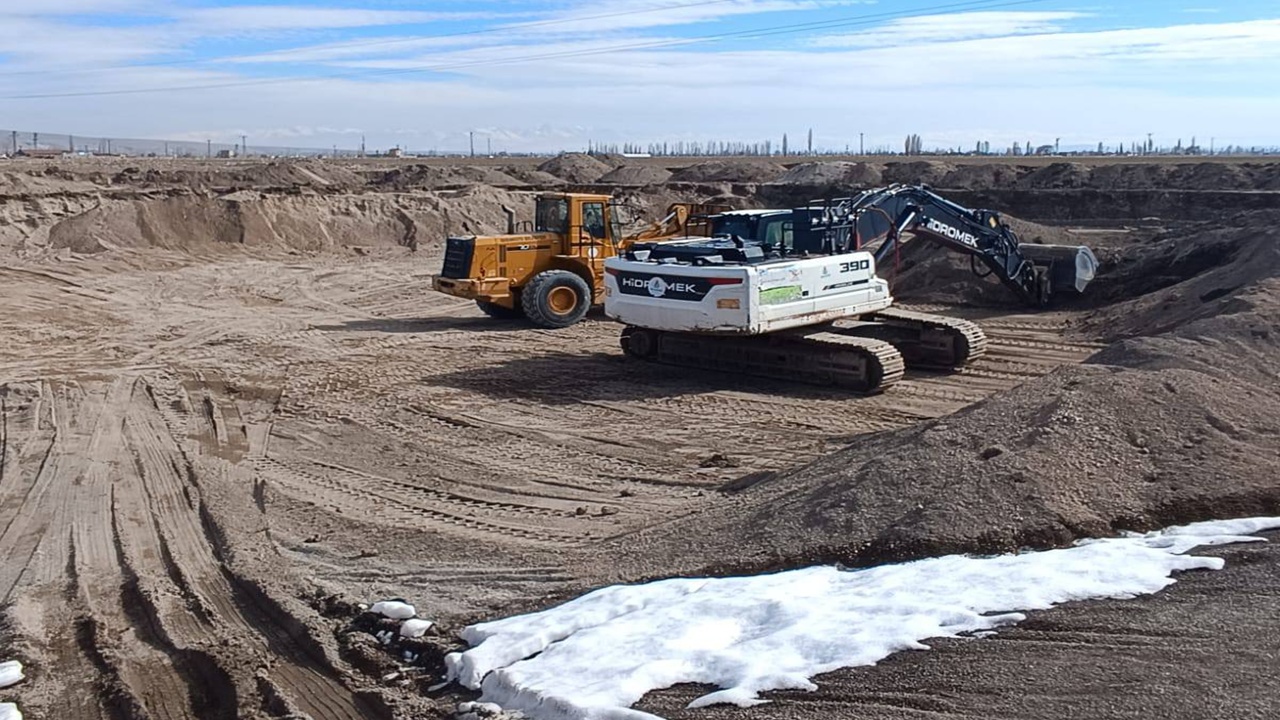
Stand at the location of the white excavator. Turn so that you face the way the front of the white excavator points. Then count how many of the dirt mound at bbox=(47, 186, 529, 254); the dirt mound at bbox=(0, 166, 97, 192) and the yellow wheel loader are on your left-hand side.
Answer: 3

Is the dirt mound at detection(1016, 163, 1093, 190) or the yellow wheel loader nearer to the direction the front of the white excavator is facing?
the dirt mound

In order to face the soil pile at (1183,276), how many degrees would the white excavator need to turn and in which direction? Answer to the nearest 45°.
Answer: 0° — it already faces it

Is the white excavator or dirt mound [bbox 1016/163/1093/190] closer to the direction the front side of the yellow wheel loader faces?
the dirt mound

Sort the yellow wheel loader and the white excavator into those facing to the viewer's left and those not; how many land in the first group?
0

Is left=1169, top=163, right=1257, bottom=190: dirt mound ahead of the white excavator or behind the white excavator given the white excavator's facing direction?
ahead

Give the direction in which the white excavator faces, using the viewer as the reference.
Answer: facing away from the viewer and to the right of the viewer

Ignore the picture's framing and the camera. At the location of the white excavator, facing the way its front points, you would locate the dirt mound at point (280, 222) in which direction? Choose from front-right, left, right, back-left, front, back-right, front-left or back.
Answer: left

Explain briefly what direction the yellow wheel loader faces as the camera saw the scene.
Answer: facing away from the viewer and to the right of the viewer

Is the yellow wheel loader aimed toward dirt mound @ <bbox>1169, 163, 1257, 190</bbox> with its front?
yes

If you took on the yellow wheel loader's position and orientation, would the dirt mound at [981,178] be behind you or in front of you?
in front

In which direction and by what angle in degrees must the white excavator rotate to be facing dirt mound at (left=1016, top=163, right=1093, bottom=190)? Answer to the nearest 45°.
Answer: approximately 45° to its left

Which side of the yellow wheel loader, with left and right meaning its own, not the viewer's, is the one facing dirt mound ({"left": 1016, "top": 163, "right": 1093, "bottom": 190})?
front
